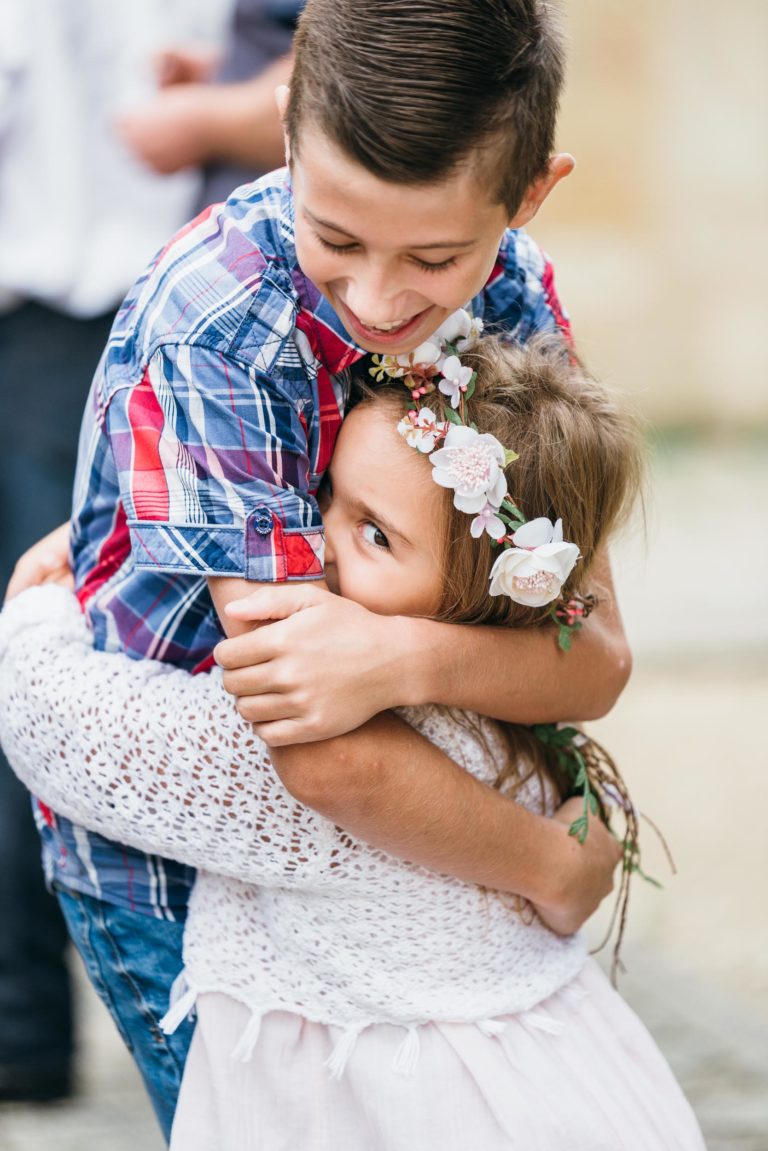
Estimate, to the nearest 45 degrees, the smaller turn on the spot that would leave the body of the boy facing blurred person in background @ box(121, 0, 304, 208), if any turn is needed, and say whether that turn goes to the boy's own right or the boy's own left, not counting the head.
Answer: approximately 135° to the boy's own left

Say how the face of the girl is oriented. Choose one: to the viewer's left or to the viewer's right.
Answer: to the viewer's left

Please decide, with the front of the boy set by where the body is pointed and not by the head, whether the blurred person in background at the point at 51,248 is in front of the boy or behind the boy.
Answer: behind

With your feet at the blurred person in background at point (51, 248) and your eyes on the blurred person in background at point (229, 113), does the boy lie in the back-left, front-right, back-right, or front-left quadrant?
front-right

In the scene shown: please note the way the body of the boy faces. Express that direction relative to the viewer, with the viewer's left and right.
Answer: facing the viewer and to the right of the viewer
